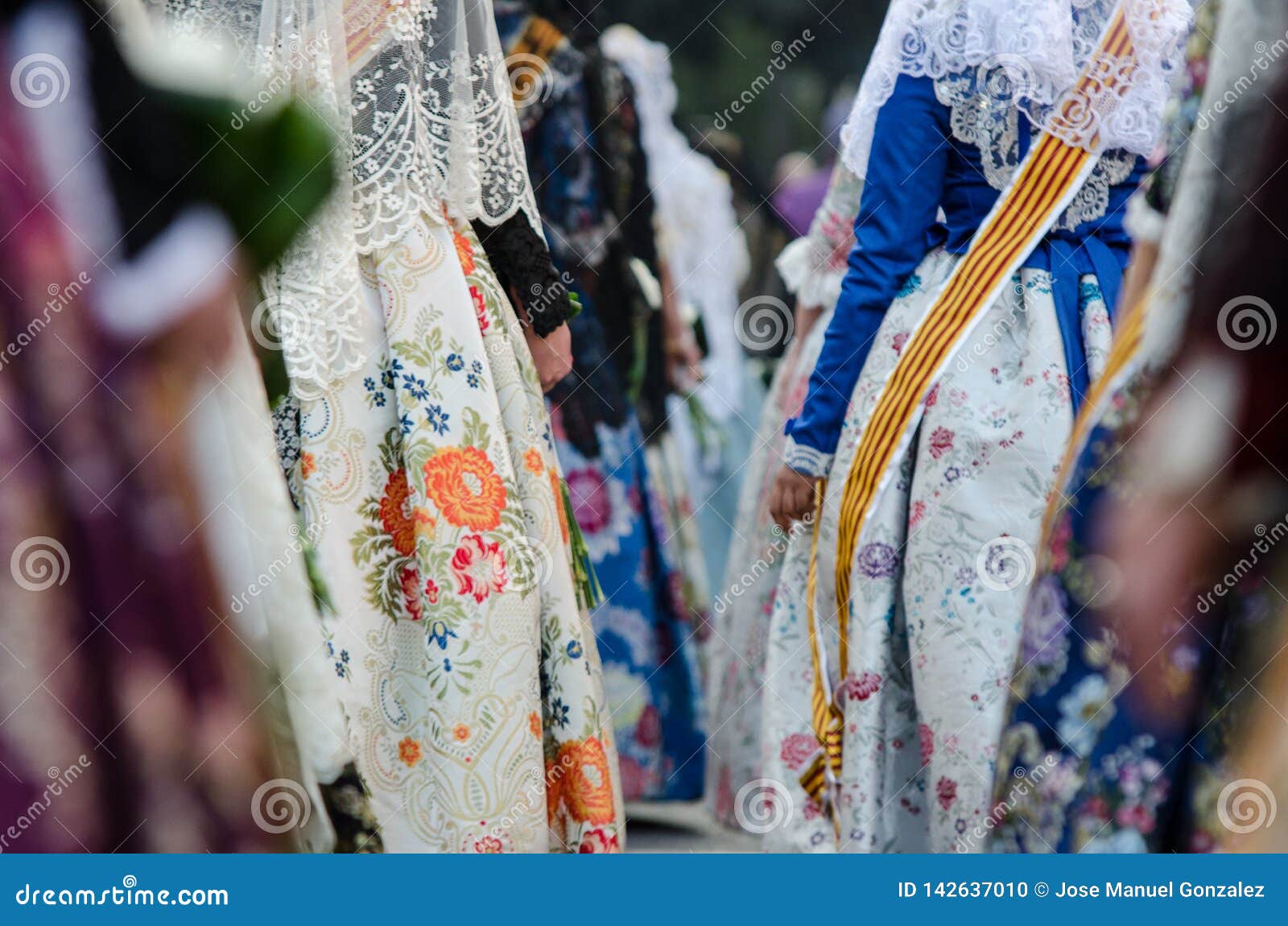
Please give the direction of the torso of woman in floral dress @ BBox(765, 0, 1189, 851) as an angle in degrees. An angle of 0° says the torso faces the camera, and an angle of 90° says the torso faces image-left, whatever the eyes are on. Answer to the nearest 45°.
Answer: approximately 135°

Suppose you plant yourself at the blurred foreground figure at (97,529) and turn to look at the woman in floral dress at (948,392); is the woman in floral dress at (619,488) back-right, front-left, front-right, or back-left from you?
front-left

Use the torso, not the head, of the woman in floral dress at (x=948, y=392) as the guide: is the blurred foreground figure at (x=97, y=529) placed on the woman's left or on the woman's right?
on the woman's left

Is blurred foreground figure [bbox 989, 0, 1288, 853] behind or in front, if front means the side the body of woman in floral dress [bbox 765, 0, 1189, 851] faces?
behind

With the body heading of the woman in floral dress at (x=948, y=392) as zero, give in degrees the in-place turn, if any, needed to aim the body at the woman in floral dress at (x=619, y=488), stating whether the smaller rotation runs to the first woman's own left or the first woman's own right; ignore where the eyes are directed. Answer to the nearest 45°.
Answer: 0° — they already face them

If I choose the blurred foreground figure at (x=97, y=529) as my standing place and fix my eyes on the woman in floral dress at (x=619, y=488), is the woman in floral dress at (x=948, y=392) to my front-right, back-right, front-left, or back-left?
front-right
